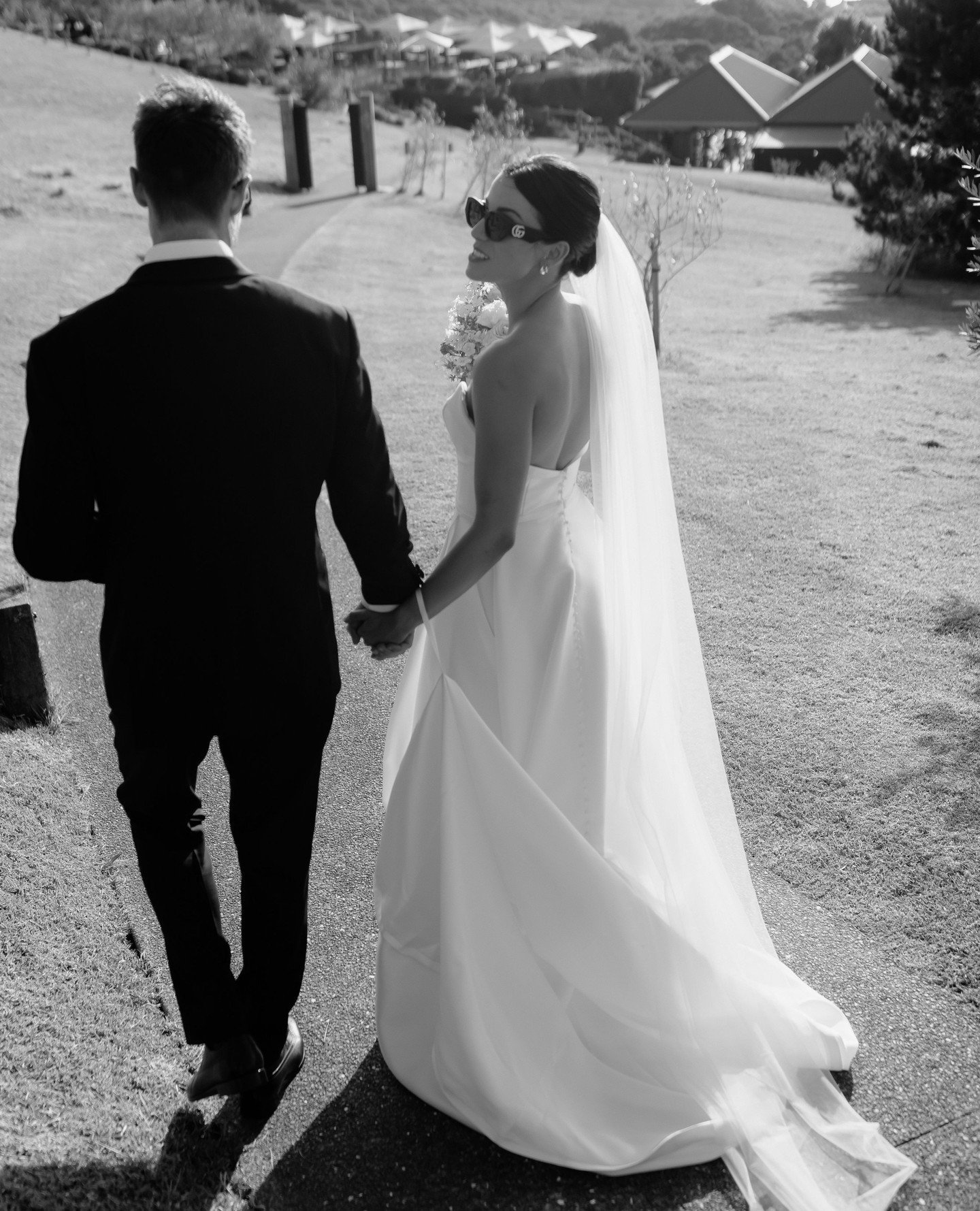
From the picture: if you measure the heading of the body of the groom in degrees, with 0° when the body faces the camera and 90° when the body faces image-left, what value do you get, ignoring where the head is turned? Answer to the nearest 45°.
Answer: approximately 180°

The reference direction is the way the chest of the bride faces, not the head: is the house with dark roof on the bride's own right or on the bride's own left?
on the bride's own right

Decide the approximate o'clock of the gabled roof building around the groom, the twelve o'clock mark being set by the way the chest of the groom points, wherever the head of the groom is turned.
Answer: The gabled roof building is roughly at 1 o'clock from the groom.

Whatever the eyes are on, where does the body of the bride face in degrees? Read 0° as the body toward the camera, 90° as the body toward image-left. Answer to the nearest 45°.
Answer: approximately 135°

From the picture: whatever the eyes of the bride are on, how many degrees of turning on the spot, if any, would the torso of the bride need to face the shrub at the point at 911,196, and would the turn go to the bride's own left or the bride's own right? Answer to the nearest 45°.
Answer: approximately 45° to the bride's own right

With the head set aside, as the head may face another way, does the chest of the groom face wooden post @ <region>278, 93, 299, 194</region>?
yes

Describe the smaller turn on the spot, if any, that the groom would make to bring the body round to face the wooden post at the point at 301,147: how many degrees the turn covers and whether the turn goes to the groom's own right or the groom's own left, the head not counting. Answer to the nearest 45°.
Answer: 0° — they already face it

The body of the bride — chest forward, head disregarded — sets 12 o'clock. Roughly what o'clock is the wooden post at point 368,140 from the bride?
The wooden post is roughly at 1 o'clock from the bride.

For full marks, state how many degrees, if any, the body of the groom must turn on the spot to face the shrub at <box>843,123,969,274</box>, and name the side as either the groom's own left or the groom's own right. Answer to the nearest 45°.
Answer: approximately 45° to the groom's own right
